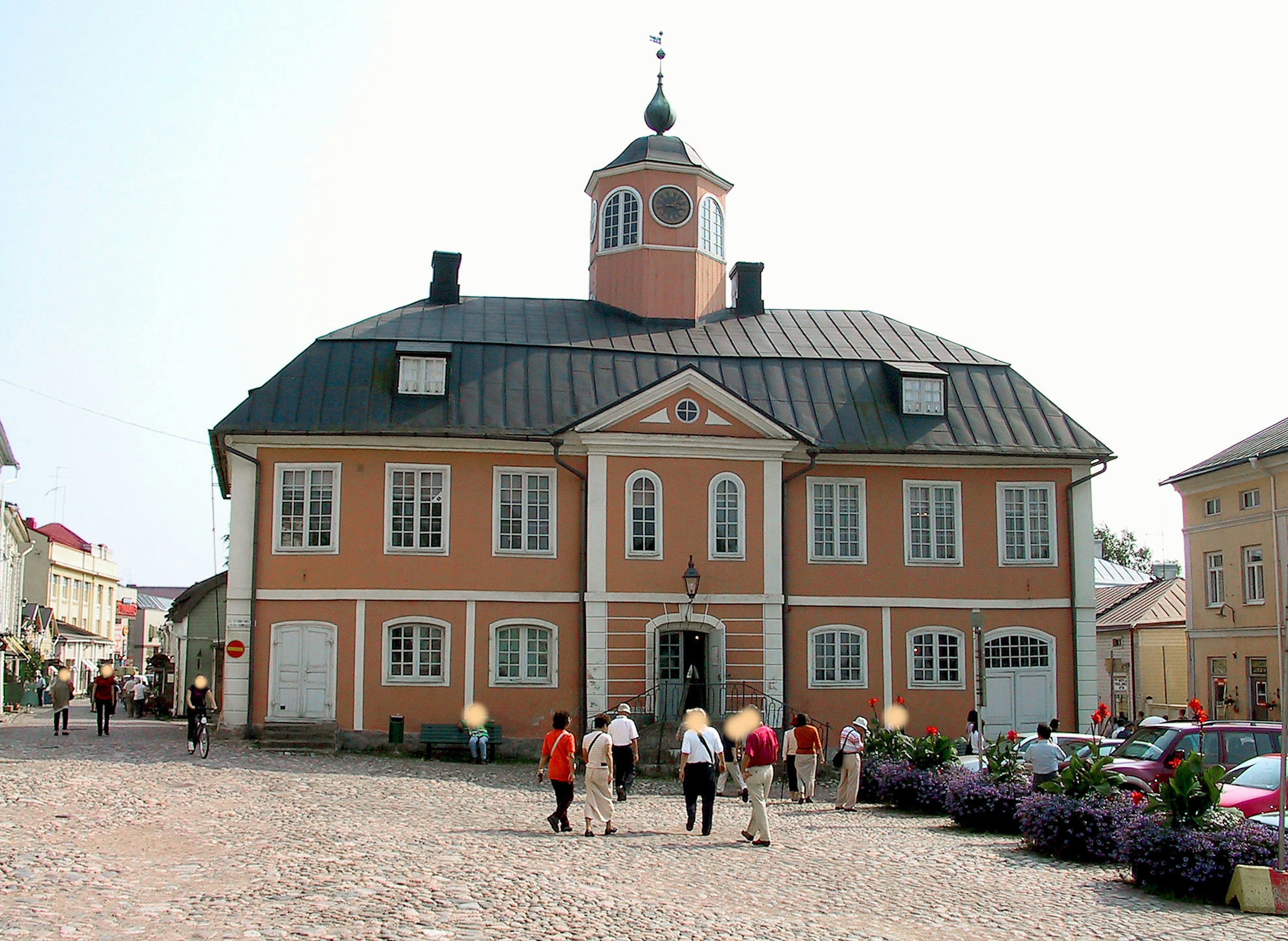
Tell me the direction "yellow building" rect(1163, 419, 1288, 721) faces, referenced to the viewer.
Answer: facing the viewer and to the left of the viewer

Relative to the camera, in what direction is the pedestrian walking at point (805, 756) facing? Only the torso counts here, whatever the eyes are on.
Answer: away from the camera

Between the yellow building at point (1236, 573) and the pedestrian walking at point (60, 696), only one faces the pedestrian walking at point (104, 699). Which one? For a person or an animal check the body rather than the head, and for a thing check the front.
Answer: the yellow building

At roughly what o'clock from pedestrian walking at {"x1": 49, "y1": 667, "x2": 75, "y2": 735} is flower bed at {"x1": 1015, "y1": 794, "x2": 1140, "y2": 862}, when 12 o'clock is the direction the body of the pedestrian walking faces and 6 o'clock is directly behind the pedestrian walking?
The flower bed is roughly at 11 o'clock from the pedestrian walking.

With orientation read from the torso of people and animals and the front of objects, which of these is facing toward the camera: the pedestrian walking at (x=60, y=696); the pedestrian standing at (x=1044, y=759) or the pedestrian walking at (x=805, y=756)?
the pedestrian walking at (x=60, y=696)

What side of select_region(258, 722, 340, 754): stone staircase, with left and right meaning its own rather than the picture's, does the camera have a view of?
front

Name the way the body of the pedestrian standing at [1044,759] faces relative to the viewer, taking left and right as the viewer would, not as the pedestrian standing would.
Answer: facing away from the viewer

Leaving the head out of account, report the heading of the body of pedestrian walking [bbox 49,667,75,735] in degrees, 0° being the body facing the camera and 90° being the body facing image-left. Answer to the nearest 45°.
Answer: approximately 0°

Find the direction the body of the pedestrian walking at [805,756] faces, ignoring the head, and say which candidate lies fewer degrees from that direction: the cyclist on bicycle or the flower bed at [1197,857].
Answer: the cyclist on bicycle

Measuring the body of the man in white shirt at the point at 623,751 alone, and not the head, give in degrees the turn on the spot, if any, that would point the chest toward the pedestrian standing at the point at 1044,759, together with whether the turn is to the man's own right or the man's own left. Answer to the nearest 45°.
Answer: approximately 90° to the man's own right

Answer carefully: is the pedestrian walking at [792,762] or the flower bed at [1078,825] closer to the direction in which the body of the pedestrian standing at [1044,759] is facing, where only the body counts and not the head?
the pedestrian walking

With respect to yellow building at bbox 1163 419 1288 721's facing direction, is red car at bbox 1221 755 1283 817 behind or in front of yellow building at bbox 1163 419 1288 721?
in front

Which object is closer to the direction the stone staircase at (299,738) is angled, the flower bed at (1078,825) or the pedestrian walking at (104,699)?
the flower bed

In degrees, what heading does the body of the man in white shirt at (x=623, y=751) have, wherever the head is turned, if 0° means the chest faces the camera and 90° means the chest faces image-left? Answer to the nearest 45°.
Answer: approximately 180°

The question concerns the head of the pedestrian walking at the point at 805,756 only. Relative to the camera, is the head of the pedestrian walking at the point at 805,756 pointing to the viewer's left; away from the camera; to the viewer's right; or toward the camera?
away from the camera
